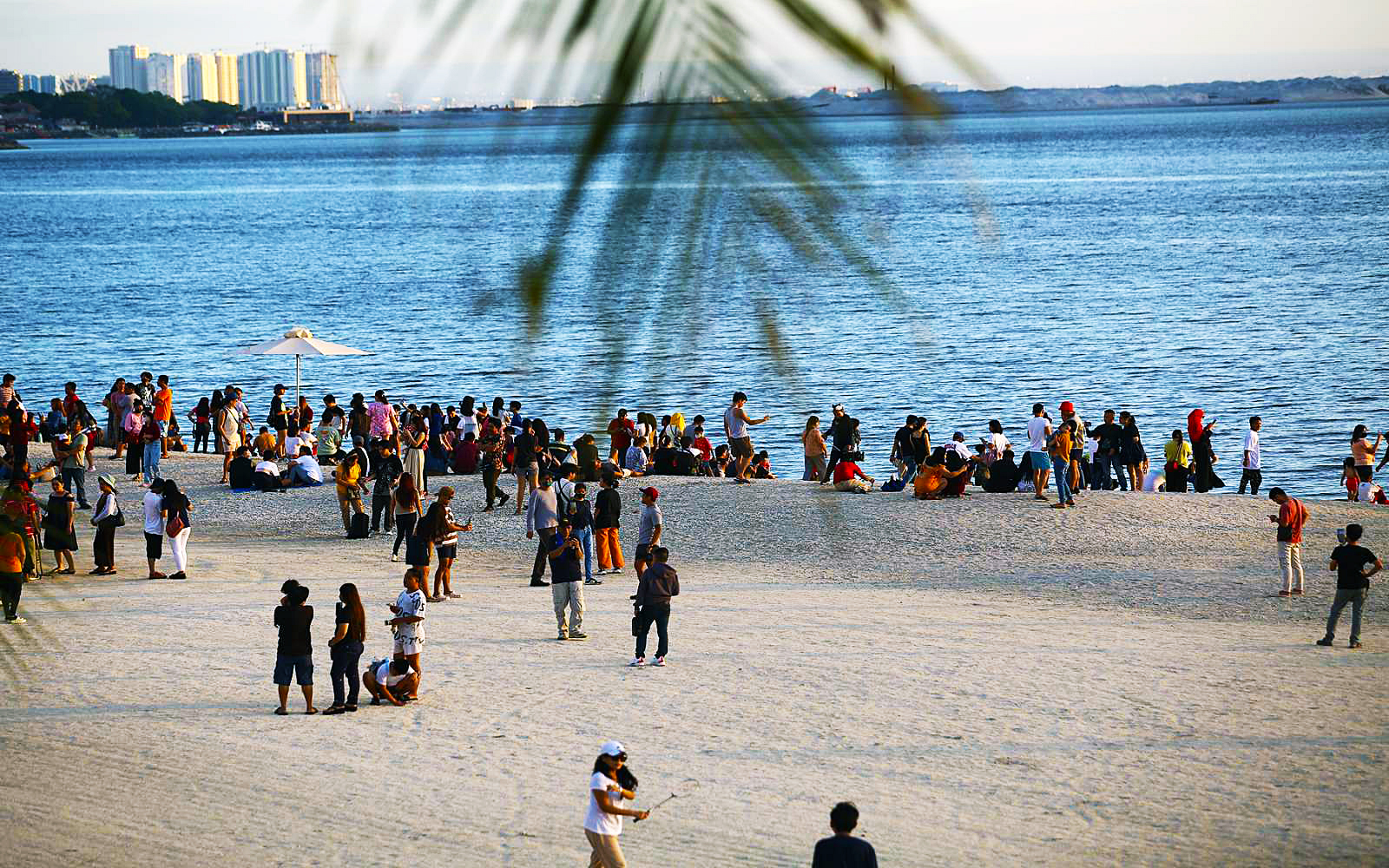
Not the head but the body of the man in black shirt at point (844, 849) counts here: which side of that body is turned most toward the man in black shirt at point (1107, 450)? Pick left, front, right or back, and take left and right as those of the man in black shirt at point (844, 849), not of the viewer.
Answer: front

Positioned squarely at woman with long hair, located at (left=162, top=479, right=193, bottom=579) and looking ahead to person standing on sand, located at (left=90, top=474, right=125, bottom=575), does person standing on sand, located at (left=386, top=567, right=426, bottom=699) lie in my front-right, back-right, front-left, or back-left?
back-left

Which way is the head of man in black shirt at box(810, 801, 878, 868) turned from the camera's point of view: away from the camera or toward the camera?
away from the camera

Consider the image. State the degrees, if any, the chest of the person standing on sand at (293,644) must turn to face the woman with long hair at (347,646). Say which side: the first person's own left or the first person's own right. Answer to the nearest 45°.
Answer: approximately 90° to the first person's own right

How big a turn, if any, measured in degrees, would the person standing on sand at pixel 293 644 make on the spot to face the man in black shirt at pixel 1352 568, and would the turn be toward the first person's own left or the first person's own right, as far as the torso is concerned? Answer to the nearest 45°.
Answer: approximately 90° to the first person's own right

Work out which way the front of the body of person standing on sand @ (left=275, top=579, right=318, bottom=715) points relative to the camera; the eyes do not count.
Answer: away from the camera

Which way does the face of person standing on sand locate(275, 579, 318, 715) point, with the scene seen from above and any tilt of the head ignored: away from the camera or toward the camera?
away from the camera

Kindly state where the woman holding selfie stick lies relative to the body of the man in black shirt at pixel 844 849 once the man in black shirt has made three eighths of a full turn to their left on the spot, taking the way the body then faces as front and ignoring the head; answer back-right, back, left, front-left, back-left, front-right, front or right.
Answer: right

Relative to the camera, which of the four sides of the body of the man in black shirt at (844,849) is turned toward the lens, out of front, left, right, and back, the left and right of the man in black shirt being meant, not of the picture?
back

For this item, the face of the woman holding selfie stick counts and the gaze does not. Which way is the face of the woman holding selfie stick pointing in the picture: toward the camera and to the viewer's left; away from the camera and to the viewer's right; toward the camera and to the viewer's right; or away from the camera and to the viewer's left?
toward the camera and to the viewer's right

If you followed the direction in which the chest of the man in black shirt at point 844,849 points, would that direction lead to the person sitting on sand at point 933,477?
yes
